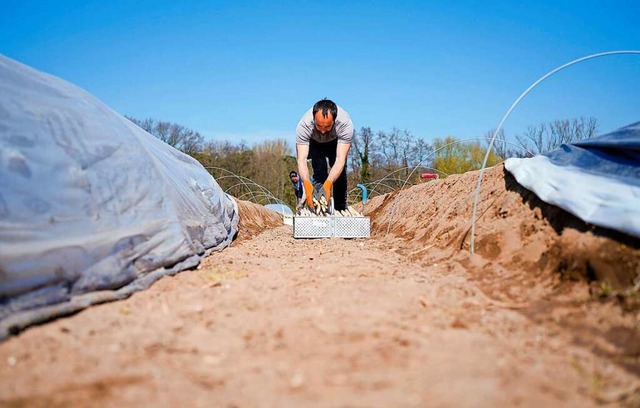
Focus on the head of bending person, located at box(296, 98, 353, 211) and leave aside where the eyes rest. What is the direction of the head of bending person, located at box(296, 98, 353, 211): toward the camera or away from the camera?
toward the camera

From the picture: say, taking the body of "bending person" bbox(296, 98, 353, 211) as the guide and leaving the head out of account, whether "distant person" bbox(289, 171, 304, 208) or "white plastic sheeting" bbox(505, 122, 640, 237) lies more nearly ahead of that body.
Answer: the white plastic sheeting

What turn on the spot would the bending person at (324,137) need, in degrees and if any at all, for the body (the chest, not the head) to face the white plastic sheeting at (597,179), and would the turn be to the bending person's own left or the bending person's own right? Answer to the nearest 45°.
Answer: approximately 45° to the bending person's own left

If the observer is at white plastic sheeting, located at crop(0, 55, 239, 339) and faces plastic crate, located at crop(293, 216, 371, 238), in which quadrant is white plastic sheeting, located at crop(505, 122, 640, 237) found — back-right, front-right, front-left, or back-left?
front-right

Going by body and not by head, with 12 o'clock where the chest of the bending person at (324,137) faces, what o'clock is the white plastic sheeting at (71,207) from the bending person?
The white plastic sheeting is roughly at 1 o'clock from the bending person.

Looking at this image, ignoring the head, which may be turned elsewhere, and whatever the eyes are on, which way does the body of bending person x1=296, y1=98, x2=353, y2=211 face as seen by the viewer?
toward the camera

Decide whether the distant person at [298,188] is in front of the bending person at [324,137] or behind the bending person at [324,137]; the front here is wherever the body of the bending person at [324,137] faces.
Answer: behind

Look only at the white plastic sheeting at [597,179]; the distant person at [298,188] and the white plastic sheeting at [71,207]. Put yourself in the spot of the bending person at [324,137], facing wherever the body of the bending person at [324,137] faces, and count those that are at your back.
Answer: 1
